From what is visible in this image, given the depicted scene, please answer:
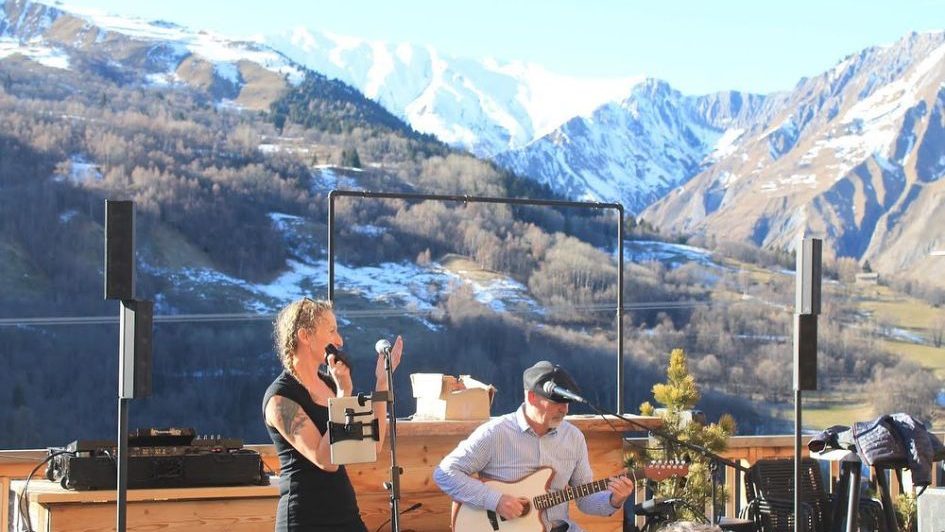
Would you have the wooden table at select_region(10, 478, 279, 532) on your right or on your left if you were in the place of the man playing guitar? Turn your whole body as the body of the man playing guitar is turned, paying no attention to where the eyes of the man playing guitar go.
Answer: on your right

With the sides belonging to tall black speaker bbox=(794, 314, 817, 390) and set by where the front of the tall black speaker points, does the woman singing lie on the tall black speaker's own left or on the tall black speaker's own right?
on the tall black speaker's own right

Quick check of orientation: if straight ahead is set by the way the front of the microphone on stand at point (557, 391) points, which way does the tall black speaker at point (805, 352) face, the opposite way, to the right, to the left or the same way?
to the left

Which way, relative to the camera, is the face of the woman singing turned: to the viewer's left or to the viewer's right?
to the viewer's right

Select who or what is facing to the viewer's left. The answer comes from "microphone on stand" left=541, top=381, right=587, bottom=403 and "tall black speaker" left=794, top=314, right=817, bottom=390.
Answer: the microphone on stand

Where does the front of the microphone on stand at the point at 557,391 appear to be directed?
to the viewer's left

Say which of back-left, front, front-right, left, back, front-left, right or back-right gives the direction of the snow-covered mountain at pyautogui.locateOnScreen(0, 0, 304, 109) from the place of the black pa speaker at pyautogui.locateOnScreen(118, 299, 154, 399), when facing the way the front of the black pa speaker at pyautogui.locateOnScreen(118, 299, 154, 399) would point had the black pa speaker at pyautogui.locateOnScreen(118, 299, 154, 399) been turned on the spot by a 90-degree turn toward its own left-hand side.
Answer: front-left

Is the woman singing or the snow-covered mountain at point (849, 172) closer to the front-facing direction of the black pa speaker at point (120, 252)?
the woman singing

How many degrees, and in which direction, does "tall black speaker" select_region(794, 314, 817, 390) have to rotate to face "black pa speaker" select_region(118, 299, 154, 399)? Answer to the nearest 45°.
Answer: approximately 45° to its right

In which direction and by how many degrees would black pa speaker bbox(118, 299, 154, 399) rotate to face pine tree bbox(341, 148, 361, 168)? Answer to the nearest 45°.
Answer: approximately 135° to its left

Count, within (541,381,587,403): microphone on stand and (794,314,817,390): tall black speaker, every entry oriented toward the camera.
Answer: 1

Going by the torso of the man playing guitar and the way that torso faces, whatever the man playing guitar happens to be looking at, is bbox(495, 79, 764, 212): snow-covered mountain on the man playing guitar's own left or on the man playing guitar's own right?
on the man playing guitar's own left

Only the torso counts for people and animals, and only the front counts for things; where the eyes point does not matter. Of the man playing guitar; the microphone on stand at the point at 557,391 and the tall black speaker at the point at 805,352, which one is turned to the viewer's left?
the microphone on stand

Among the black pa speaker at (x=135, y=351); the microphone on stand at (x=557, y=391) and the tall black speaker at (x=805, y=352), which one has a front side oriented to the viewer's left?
the microphone on stand
